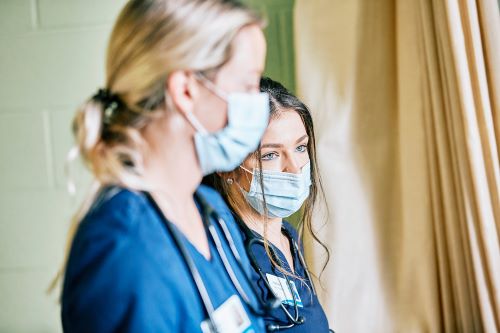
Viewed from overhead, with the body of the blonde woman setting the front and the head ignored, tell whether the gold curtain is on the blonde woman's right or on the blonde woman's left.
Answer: on the blonde woman's left

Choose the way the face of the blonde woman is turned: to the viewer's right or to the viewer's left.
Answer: to the viewer's right
